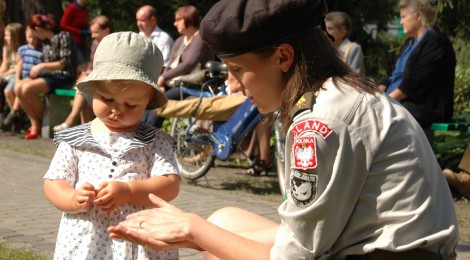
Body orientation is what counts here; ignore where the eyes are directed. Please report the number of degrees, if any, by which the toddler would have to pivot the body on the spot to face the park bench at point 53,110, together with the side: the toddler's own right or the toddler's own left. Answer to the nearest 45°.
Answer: approximately 180°

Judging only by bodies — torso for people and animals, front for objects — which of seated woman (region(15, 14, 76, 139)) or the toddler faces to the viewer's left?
the seated woman

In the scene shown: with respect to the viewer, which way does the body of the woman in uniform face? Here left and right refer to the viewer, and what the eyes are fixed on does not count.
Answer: facing to the left of the viewer

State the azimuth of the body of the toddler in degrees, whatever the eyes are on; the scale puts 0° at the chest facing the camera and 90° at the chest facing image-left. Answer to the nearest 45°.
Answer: approximately 0°

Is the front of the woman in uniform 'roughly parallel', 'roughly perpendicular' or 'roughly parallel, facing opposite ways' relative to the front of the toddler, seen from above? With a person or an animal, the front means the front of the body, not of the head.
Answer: roughly perpendicular

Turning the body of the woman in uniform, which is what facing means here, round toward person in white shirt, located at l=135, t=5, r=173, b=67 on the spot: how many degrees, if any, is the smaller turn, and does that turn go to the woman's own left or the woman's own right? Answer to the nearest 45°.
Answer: approximately 90° to the woman's own right

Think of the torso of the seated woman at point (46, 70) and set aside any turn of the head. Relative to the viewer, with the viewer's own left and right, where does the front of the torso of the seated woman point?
facing to the left of the viewer

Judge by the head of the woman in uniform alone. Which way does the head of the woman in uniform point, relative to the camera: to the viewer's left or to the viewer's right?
to the viewer's left
